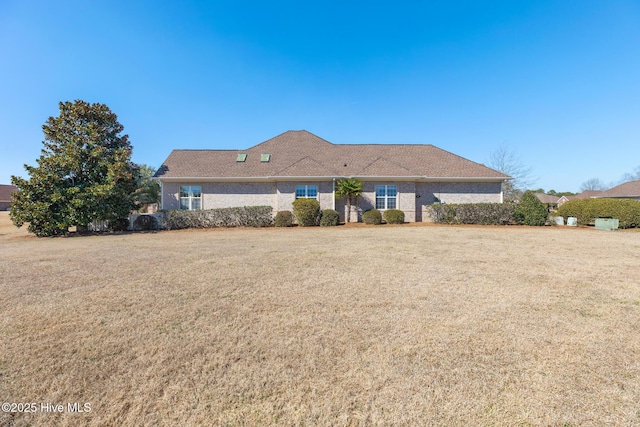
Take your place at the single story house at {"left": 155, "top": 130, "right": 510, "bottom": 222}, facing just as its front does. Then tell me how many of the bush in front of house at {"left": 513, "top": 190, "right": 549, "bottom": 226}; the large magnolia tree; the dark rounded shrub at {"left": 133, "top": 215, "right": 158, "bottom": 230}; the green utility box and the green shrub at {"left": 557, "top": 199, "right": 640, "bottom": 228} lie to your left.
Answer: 3

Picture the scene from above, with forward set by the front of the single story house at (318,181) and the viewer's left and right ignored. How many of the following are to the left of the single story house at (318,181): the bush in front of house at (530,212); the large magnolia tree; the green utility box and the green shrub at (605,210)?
3

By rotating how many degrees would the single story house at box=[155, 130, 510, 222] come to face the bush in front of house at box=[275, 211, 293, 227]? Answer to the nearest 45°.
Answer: approximately 45° to its right

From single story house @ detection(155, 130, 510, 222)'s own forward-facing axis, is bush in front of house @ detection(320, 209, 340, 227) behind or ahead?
ahead

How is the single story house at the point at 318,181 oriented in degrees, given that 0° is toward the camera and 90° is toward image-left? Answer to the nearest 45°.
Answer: approximately 0°

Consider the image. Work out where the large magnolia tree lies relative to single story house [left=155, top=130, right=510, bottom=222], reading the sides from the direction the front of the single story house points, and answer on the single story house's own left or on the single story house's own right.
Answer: on the single story house's own right

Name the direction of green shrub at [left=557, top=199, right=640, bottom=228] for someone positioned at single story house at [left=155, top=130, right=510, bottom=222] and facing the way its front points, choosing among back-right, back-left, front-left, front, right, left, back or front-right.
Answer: left

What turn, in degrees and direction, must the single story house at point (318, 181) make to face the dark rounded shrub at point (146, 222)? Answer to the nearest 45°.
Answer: approximately 90° to its right

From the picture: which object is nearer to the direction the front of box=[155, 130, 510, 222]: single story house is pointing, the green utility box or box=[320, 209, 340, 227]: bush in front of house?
the bush in front of house
